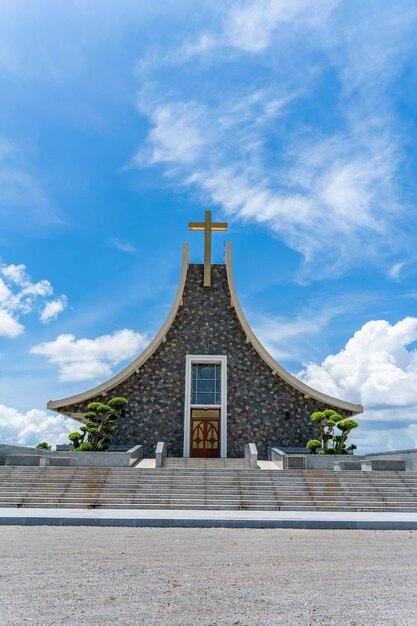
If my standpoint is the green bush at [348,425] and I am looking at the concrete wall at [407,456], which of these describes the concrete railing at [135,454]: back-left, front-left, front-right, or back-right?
back-right

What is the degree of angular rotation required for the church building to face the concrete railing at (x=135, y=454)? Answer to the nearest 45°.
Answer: approximately 45° to its right

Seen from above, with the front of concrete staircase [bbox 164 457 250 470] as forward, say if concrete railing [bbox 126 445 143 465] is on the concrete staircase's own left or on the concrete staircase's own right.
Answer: on the concrete staircase's own right

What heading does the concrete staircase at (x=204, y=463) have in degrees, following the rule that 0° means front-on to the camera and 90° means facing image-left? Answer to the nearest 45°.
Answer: approximately 0°

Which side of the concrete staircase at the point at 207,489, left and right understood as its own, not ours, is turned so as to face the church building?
back

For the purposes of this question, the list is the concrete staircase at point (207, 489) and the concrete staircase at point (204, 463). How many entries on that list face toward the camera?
2

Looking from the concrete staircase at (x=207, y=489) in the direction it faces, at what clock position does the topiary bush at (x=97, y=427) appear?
The topiary bush is roughly at 5 o'clock from the concrete staircase.

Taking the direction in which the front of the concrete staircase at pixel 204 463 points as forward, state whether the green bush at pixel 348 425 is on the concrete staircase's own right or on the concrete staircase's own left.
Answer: on the concrete staircase's own left

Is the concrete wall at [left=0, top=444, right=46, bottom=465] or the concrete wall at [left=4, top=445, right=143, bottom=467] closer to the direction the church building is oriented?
the concrete wall at [left=4, top=445, right=143, bottom=467]

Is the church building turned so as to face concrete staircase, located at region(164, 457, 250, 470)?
yes

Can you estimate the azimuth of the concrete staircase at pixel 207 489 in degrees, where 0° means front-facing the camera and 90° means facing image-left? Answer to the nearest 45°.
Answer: approximately 0°
